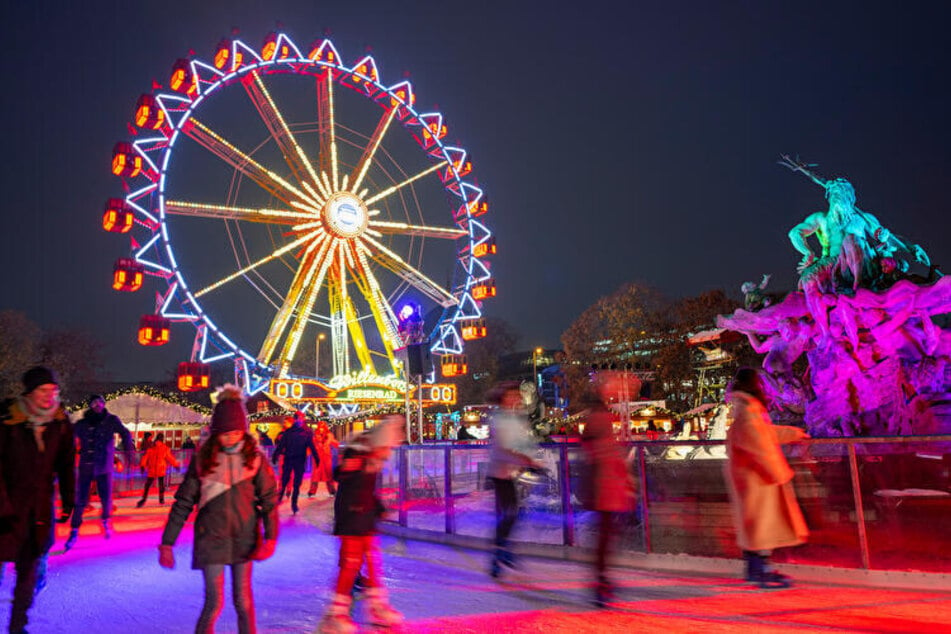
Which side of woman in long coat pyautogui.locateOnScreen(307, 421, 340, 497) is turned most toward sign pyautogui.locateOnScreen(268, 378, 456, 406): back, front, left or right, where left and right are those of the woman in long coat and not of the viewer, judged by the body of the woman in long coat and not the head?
back

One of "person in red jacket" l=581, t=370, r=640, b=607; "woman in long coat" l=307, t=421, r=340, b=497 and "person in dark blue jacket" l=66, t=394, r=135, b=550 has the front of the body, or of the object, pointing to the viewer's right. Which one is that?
the person in red jacket

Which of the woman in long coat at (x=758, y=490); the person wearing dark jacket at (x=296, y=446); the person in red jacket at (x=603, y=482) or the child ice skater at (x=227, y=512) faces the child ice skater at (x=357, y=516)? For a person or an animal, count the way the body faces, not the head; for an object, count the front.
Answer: the person wearing dark jacket

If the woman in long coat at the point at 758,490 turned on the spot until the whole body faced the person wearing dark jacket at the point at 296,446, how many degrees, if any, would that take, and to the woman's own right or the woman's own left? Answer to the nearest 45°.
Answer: approximately 135° to the woman's own left

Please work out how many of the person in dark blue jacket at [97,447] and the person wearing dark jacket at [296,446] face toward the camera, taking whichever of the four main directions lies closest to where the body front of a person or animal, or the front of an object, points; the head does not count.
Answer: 2

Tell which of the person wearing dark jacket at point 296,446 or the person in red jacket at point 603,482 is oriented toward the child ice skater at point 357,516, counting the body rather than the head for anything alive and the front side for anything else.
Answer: the person wearing dark jacket
